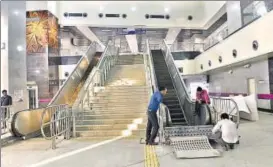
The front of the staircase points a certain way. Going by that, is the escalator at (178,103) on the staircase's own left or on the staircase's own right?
on the staircase's own left

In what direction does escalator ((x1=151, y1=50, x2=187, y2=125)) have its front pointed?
toward the camera

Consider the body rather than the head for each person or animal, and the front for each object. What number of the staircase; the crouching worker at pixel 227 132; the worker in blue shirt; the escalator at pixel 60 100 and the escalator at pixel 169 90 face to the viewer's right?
1

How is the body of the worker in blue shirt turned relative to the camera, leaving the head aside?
to the viewer's right

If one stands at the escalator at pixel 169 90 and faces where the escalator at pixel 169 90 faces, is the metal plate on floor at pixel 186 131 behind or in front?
in front

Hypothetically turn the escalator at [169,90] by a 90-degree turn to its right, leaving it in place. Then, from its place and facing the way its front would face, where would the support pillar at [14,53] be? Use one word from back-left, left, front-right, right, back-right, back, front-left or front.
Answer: front

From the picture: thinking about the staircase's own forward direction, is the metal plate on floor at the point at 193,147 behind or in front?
in front

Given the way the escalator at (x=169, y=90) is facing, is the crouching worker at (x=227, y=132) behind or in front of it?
in front

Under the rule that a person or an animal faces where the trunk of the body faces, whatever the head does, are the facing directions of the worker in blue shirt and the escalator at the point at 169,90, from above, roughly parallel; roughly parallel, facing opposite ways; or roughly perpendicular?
roughly perpendicular

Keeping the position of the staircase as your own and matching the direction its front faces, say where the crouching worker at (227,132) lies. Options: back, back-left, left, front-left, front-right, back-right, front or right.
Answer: front-left

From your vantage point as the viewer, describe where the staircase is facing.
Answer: facing the viewer

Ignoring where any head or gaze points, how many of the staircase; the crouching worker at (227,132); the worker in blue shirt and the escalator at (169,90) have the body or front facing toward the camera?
2

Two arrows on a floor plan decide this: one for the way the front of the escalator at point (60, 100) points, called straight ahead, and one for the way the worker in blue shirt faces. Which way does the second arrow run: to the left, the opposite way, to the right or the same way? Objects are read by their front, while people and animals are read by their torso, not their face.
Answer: to the left

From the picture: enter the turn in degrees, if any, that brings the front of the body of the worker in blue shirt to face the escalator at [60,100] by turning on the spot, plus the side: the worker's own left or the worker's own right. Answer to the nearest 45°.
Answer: approximately 135° to the worker's own left

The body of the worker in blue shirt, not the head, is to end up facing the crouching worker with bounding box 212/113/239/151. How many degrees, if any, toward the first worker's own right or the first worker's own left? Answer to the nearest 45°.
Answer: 0° — they already face them
